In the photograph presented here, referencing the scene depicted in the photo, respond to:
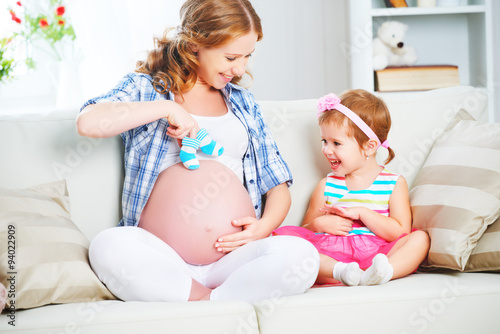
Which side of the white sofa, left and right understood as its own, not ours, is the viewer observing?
front

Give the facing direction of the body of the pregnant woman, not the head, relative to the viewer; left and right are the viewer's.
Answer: facing the viewer

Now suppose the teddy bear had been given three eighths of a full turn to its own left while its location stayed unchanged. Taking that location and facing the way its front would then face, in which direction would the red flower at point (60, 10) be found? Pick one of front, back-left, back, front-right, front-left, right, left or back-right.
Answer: left

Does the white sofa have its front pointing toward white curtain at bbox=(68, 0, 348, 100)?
no

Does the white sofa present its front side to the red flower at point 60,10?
no

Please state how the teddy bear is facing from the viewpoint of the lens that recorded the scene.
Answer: facing the viewer and to the right of the viewer

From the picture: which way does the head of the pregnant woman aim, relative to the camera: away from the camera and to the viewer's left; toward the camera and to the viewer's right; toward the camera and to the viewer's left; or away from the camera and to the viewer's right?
toward the camera and to the viewer's right

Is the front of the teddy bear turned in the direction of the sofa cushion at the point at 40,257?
no

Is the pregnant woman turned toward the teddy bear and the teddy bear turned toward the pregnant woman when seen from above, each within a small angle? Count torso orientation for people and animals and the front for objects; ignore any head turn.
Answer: no

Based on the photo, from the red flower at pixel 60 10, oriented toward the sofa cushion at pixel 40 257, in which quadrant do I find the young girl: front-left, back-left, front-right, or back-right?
front-left

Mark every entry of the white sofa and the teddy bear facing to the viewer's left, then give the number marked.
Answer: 0
